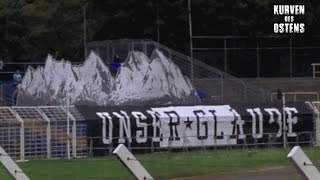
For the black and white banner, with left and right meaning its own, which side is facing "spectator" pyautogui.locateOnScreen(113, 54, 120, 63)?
back

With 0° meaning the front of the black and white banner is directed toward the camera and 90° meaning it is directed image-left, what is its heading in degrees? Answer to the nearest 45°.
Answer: approximately 0°

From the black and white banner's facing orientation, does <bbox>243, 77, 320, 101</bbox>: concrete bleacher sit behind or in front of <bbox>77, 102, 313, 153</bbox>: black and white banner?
behind

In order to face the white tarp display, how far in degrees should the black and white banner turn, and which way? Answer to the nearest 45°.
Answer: approximately 135° to its right

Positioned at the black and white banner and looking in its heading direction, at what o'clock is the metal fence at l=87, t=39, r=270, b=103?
The metal fence is roughly at 6 o'clock from the black and white banner.
